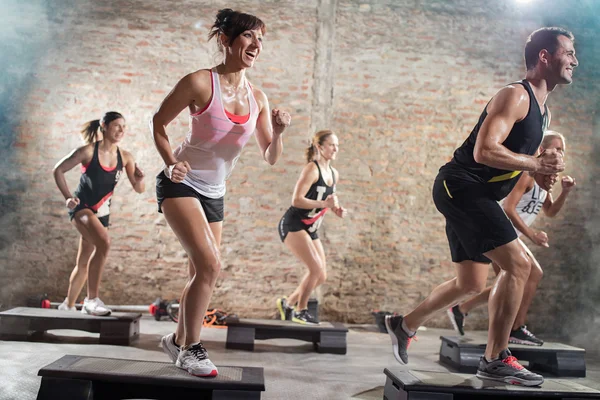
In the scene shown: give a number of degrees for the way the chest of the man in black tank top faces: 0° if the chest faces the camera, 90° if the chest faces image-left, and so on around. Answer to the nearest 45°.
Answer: approximately 270°

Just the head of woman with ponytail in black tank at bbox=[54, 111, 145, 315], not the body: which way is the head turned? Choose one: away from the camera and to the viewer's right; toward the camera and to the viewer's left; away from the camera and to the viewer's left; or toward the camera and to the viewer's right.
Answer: toward the camera and to the viewer's right

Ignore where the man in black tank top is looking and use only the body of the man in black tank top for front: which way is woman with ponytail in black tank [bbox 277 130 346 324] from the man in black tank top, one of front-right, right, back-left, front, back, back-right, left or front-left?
back-left

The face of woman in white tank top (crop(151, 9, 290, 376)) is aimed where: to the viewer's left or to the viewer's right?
to the viewer's right

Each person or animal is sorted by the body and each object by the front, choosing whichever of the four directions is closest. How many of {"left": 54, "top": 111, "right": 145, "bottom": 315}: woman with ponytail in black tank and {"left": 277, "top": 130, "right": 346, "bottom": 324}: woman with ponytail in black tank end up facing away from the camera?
0

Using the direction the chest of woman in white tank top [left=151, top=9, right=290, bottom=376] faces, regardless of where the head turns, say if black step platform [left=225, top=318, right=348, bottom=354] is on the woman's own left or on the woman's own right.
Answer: on the woman's own left

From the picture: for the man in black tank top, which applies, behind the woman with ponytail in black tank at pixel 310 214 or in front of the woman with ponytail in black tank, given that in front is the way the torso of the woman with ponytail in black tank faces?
in front

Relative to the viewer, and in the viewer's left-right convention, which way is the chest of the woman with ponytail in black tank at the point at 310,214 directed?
facing the viewer and to the right of the viewer

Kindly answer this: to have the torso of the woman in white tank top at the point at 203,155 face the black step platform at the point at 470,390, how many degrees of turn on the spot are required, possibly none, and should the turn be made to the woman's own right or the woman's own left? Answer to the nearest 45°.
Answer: approximately 45° to the woman's own left
